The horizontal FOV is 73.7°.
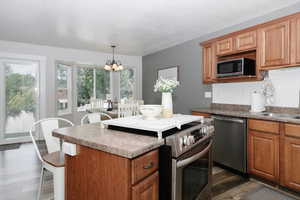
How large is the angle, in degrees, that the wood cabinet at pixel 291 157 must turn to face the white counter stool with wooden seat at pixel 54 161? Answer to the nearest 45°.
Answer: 0° — it already faces it

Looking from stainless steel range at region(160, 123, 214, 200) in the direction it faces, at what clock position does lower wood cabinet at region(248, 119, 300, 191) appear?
The lower wood cabinet is roughly at 9 o'clock from the stainless steel range.

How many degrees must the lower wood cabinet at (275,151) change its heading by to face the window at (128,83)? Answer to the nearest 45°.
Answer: approximately 90° to its right

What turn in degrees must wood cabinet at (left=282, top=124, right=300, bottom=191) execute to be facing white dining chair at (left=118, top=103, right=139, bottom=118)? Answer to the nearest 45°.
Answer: approximately 45° to its right

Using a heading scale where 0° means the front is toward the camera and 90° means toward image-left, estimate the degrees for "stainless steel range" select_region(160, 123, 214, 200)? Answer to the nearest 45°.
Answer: approximately 315°

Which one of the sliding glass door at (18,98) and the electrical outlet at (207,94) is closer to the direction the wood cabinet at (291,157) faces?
the sliding glass door

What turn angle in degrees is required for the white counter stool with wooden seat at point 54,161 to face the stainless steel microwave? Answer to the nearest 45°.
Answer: approximately 45° to its left

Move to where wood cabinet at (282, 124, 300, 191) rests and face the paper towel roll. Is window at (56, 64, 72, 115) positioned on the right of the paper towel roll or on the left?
left

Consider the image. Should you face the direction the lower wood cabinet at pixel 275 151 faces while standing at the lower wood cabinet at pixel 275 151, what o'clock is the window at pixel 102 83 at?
The window is roughly at 2 o'clock from the lower wood cabinet.

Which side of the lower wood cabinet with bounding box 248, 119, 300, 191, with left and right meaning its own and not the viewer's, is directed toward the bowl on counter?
front

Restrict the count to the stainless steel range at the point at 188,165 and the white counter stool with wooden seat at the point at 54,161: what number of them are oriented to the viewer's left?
0
